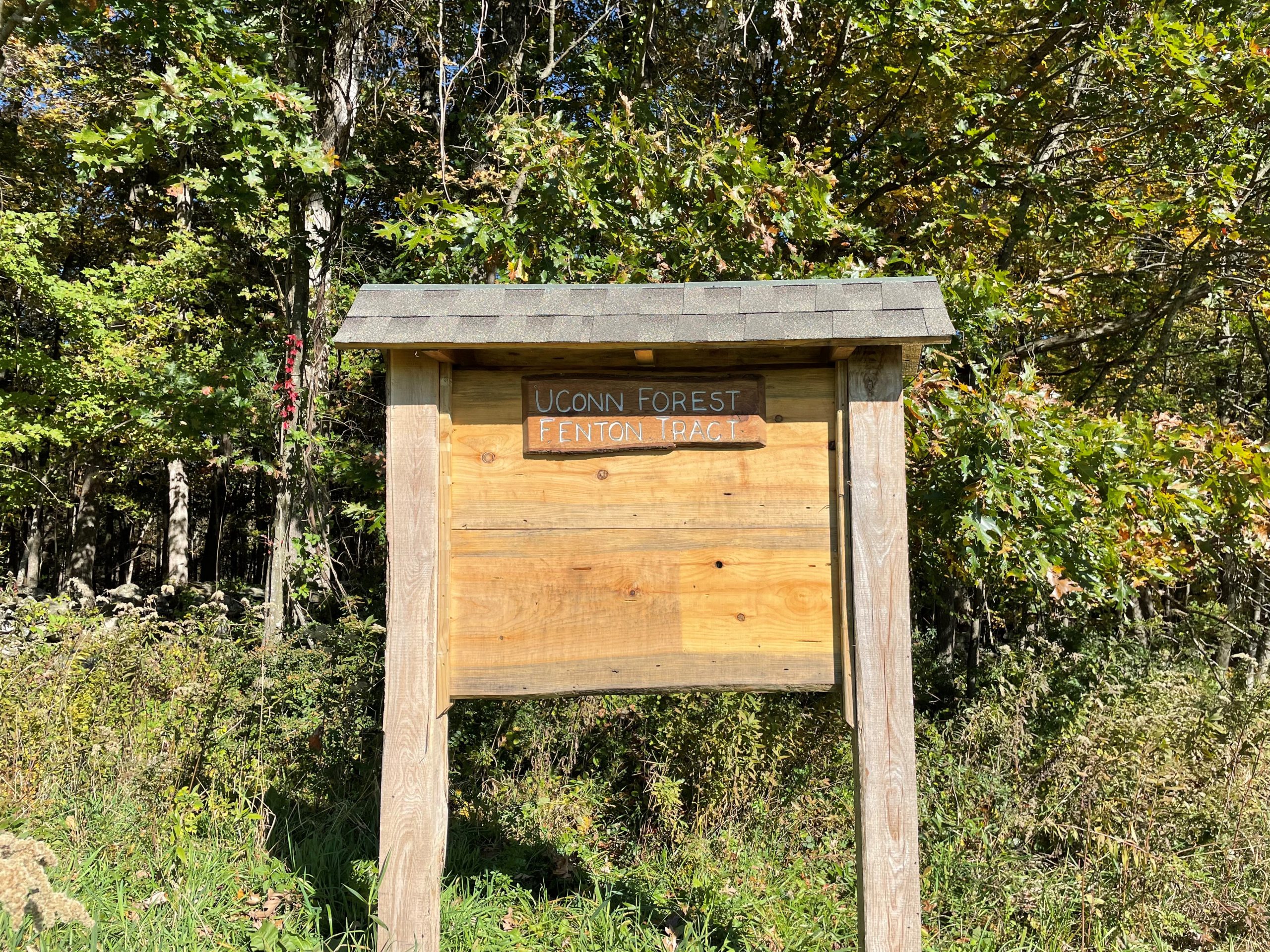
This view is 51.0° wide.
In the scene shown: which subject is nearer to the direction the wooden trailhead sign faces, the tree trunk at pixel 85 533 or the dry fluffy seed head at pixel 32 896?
the dry fluffy seed head

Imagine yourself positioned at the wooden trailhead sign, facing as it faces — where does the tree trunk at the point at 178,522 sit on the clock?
The tree trunk is roughly at 5 o'clock from the wooden trailhead sign.

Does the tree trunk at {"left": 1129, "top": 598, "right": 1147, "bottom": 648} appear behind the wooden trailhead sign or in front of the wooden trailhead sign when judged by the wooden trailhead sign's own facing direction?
behind

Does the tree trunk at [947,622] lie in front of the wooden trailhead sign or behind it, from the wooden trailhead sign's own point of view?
behind

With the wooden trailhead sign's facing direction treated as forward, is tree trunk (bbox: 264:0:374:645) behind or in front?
behind

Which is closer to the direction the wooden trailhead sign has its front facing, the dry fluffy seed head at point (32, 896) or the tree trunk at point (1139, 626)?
the dry fluffy seed head

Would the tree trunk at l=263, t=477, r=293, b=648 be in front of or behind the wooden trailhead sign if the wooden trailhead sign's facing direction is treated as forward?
behind

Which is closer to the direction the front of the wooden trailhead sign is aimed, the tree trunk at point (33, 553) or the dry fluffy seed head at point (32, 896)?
the dry fluffy seed head

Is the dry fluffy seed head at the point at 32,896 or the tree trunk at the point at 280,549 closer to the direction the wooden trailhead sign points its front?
the dry fluffy seed head

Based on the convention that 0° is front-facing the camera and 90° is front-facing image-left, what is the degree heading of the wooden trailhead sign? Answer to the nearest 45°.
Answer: approximately 0°

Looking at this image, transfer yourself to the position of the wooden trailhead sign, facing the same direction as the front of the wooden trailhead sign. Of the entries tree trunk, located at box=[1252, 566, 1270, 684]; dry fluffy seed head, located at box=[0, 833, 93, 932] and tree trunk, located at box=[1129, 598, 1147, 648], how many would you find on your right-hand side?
1
